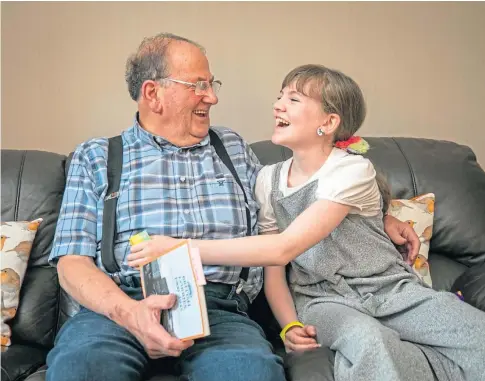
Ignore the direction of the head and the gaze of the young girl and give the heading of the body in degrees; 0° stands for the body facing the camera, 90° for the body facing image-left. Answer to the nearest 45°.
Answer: approximately 45°

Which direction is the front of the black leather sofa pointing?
toward the camera

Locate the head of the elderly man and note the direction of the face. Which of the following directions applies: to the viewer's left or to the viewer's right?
to the viewer's right

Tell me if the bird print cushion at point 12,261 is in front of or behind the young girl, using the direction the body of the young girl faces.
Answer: in front

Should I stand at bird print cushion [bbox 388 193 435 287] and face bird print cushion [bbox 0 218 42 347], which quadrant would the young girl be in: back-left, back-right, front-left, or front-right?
front-left
